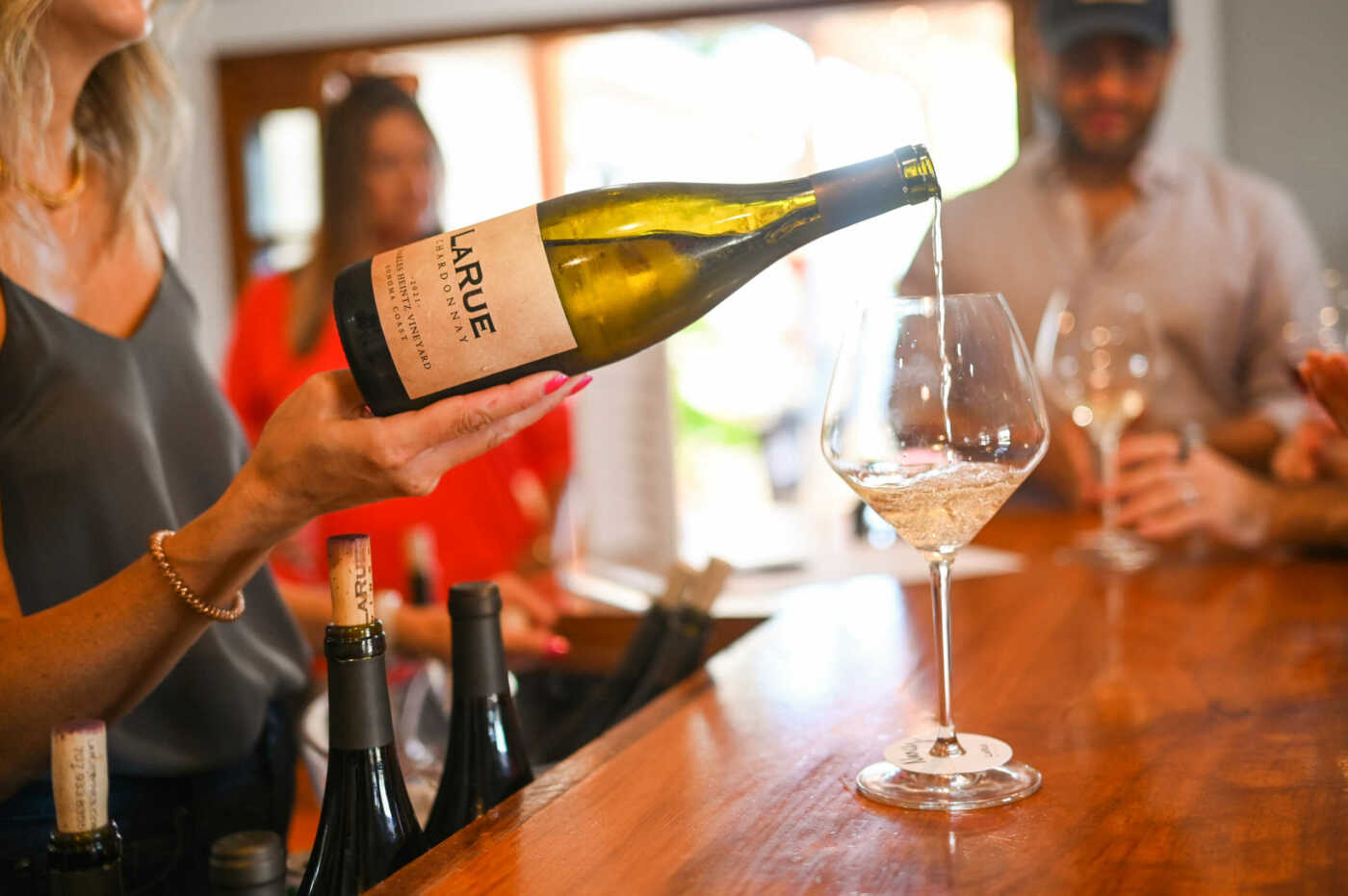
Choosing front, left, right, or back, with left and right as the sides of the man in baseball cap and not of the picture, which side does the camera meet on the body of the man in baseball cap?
front

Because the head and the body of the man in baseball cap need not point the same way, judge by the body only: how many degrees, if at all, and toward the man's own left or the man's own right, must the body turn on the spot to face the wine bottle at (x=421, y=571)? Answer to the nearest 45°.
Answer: approximately 45° to the man's own right

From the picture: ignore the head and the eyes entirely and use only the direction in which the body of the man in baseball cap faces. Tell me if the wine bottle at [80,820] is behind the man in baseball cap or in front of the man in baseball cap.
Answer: in front

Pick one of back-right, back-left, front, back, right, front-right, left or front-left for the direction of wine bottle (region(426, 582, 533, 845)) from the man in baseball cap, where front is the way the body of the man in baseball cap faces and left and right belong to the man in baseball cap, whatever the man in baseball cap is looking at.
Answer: front

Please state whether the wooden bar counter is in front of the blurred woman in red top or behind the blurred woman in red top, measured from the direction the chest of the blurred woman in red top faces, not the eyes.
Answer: in front

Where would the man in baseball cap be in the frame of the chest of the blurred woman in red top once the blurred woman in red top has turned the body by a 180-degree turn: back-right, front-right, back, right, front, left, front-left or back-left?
back-right

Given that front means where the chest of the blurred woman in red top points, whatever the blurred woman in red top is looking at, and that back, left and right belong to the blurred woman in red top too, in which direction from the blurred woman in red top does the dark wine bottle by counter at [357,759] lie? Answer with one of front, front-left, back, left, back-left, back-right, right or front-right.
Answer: front-right

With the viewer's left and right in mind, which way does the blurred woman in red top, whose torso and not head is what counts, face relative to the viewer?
facing the viewer and to the right of the viewer
